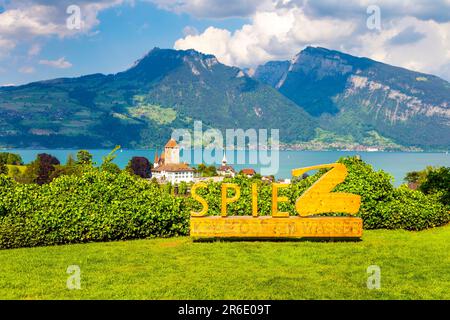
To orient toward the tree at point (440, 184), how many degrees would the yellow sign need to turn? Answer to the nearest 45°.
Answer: approximately 135° to its left

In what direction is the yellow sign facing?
toward the camera
